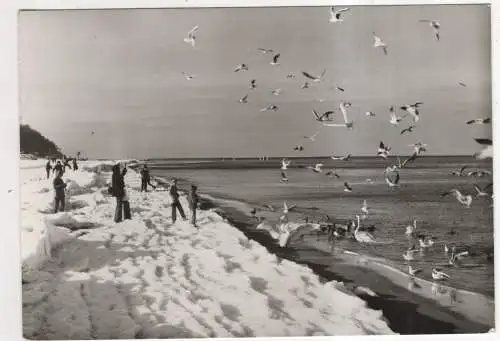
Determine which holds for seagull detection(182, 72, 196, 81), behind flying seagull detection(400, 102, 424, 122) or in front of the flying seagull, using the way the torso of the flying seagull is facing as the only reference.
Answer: in front

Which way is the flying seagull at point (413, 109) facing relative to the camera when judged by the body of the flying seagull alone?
to the viewer's left

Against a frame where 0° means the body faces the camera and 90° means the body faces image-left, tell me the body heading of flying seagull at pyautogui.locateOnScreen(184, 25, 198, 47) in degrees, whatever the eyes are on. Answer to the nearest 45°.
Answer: approximately 90°

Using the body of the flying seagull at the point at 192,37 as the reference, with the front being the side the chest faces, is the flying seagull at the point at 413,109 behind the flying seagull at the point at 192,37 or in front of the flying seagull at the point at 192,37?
behind

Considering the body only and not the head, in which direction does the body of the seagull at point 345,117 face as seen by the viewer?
to the viewer's left
